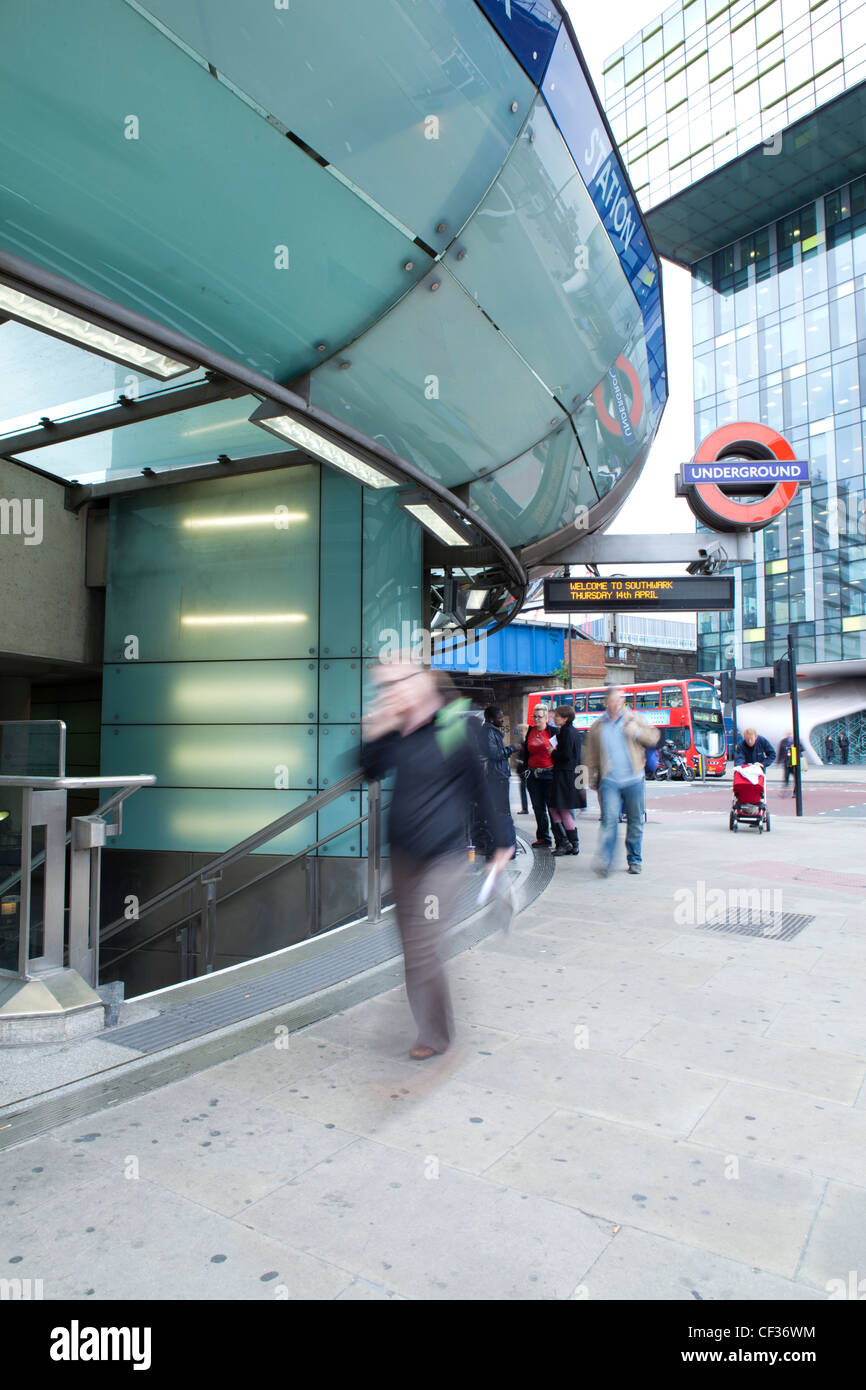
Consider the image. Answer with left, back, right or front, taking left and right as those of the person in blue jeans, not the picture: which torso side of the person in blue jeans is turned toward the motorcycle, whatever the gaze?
back

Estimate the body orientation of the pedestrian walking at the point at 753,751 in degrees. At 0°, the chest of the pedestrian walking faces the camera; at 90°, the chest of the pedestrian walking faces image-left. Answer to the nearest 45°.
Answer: approximately 0°

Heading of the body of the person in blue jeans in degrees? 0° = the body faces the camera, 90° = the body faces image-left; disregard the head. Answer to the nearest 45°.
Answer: approximately 0°

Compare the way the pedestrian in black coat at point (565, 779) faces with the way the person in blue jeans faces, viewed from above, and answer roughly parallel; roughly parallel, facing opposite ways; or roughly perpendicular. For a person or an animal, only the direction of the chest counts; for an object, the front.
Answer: roughly perpendicular

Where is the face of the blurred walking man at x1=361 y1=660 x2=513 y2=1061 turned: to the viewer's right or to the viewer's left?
to the viewer's left
